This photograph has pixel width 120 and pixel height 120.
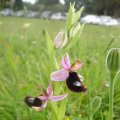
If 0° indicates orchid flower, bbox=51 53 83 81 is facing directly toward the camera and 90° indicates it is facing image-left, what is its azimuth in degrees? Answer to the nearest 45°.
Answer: approximately 315°
